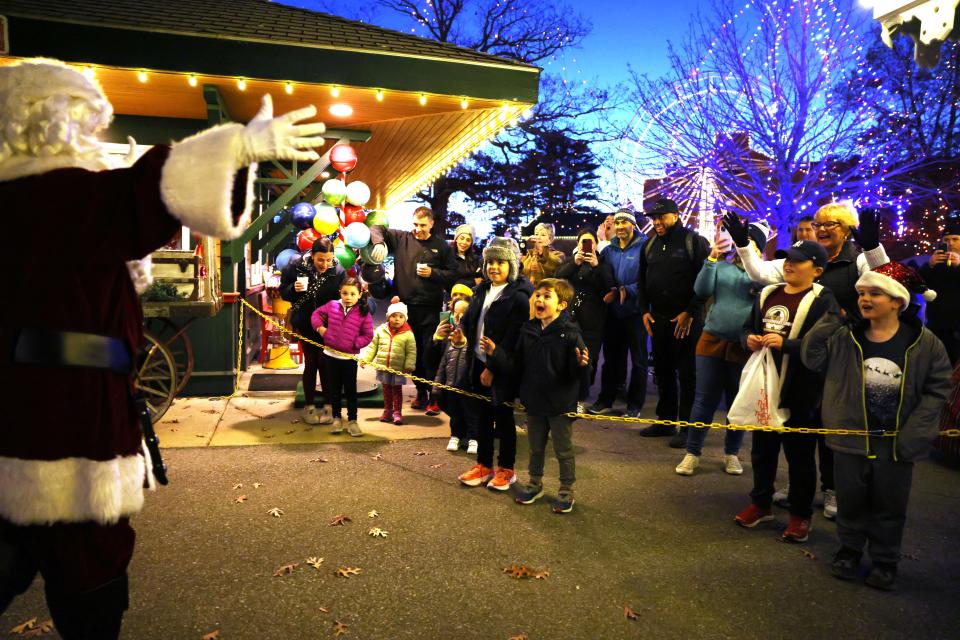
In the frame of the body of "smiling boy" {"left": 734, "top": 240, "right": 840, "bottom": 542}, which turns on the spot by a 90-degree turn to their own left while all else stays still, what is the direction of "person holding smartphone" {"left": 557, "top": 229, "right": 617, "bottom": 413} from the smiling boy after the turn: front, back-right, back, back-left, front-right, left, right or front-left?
back

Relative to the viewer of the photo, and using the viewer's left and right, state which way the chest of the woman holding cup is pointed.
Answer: facing the viewer

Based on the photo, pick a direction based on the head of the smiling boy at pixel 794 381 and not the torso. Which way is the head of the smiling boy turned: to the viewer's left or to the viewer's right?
to the viewer's left

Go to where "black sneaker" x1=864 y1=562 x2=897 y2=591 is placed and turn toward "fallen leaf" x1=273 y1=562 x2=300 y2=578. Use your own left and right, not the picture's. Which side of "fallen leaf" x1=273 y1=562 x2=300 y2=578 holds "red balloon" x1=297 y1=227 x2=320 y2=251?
right

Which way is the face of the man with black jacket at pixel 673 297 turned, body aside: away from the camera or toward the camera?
toward the camera

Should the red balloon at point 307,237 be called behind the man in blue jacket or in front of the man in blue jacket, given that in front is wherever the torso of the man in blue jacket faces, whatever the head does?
in front

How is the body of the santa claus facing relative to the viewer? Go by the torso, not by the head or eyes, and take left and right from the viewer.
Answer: facing away from the viewer and to the right of the viewer

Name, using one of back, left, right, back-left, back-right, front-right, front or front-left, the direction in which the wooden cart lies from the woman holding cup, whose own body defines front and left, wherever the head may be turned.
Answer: right

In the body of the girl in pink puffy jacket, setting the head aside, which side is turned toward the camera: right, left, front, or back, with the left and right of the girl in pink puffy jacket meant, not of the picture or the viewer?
front

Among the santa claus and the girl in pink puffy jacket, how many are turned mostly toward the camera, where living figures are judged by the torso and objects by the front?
1

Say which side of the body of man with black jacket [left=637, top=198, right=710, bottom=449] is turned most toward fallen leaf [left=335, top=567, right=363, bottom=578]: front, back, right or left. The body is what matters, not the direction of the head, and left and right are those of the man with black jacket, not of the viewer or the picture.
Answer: front

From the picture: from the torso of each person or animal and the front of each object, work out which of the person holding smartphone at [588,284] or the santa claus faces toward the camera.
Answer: the person holding smartphone

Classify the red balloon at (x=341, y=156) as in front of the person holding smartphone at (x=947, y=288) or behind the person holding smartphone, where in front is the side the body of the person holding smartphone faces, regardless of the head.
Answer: in front

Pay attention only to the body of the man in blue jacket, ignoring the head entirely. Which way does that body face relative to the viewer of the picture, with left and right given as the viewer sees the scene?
facing the viewer and to the left of the viewer

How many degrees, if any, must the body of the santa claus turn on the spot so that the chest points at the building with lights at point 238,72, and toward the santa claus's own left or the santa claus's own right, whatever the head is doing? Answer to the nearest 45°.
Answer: approximately 45° to the santa claus's own left

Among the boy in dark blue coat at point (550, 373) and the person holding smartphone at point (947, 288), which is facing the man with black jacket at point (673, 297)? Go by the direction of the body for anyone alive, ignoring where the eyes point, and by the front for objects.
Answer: the person holding smartphone

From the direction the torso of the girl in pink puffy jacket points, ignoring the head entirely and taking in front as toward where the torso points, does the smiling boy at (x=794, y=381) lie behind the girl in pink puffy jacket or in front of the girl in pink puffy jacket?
in front
